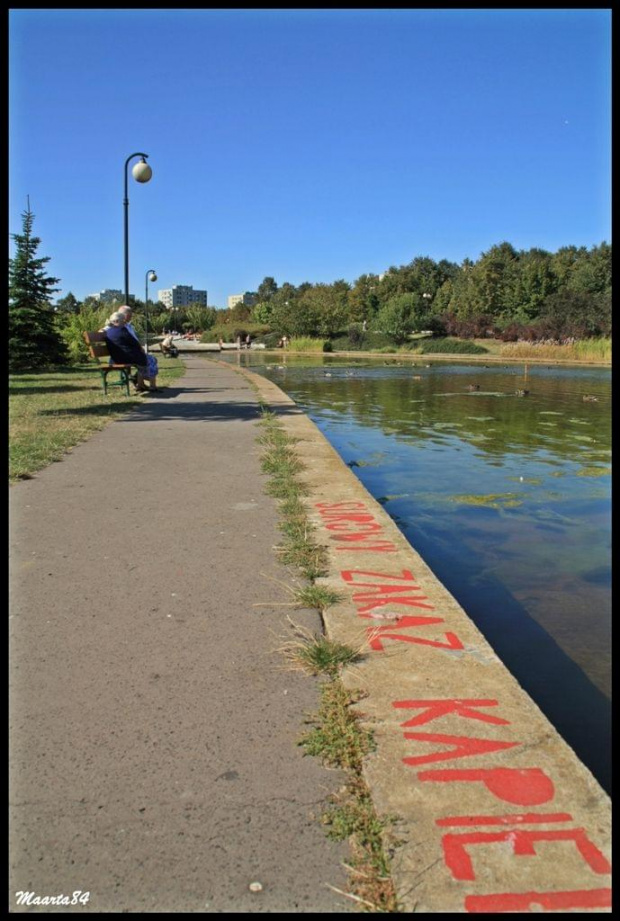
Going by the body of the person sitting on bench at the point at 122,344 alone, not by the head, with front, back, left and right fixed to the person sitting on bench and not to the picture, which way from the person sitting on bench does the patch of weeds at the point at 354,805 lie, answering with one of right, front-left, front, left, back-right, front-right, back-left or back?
right

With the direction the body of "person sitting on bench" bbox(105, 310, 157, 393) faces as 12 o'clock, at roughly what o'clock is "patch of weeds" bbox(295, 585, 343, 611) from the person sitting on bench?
The patch of weeds is roughly at 3 o'clock from the person sitting on bench.

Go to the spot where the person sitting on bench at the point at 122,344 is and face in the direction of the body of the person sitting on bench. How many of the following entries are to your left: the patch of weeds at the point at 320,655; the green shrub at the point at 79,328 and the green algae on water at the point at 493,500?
1

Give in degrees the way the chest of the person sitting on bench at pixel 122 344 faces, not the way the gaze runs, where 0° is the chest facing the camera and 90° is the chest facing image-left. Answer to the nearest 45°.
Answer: approximately 270°

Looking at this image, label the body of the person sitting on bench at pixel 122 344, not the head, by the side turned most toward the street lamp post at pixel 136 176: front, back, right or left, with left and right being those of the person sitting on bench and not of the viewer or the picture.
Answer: left

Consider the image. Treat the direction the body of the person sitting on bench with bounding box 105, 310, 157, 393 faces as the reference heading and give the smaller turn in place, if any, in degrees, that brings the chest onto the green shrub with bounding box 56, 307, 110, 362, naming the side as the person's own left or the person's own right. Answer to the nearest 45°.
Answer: approximately 90° to the person's own left

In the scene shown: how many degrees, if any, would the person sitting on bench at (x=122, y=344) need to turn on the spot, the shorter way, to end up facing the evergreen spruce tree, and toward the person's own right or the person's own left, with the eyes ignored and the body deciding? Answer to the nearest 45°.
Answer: approximately 90° to the person's own left

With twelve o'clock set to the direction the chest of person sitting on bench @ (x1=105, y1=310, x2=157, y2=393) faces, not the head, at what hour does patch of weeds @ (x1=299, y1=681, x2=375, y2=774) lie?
The patch of weeds is roughly at 3 o'clock from the person sitting on bench.

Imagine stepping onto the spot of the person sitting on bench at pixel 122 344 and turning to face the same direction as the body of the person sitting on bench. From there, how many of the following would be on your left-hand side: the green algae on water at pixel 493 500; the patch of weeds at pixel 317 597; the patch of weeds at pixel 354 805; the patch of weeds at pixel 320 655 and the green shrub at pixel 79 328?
1

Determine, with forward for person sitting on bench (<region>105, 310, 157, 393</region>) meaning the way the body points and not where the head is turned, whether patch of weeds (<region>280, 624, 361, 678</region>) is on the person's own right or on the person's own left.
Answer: on the person's own right

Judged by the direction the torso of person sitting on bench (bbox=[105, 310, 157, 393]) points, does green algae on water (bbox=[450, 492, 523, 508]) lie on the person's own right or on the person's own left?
on the person's own right
